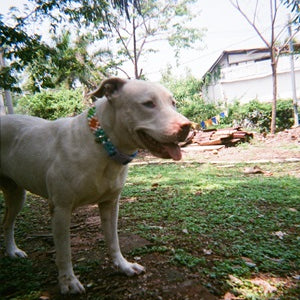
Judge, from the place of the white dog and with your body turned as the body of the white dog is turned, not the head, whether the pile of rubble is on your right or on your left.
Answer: on your left

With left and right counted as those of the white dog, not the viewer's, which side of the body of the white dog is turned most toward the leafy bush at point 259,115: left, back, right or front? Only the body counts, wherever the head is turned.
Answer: left

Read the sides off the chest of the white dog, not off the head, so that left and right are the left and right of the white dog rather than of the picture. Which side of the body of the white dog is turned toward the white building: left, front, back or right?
left

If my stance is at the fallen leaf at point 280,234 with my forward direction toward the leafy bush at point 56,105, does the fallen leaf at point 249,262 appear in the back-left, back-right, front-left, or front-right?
back-left

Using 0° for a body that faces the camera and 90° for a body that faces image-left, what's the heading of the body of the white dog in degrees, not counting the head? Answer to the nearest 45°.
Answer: approximately 315°

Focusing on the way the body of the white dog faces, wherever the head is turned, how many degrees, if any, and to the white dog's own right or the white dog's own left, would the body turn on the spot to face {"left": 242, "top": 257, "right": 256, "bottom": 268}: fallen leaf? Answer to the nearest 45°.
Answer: approximately 45° to the white dog's own left
